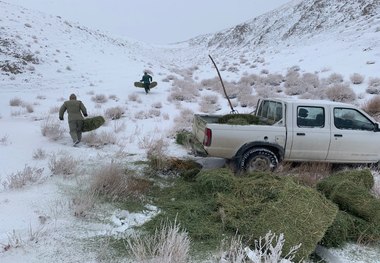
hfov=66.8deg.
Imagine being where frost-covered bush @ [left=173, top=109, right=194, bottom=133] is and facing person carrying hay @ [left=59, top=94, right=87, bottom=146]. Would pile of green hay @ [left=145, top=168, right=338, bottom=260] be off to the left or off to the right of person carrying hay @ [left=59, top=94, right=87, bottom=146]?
left

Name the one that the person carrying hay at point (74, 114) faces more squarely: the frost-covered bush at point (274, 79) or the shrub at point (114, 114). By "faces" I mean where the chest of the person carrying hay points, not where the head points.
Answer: the shrub

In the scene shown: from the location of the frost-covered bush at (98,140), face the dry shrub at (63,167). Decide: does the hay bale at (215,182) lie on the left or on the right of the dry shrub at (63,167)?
left
